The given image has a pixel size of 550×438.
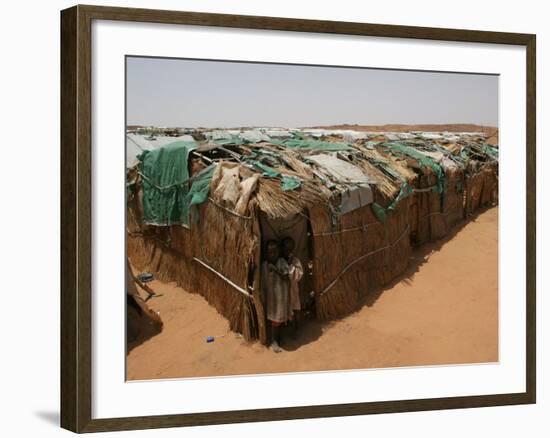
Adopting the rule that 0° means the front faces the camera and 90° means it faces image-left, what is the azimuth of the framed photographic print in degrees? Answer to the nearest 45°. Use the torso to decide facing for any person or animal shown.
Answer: approximately 315°
